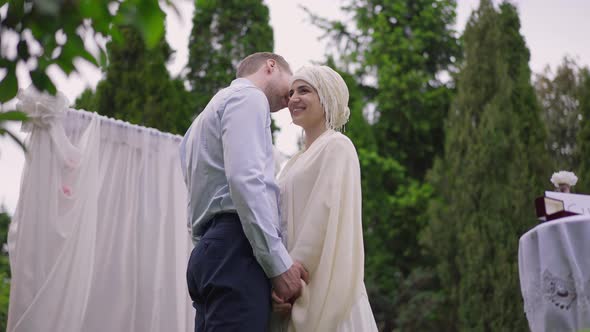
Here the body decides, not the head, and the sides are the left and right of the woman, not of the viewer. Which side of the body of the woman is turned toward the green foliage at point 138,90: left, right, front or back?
right

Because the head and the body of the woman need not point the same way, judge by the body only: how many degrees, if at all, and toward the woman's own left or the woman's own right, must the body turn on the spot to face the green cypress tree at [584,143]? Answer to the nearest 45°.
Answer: approximately 135° to the woman's own right

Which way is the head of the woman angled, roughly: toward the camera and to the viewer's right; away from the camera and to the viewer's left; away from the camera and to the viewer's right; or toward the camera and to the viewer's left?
toward the camera and to the viewer's left

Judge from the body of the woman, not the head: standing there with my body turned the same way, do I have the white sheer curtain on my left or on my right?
on my right

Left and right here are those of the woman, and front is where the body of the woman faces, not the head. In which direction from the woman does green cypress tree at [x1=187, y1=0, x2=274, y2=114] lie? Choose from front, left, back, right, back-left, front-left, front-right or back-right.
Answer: right

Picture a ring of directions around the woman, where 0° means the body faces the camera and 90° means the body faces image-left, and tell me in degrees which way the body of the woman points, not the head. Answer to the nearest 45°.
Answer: approximately 90°
